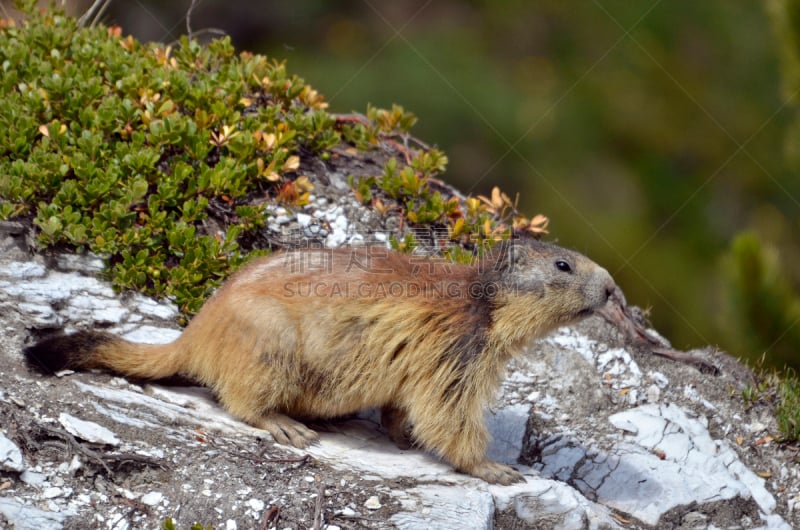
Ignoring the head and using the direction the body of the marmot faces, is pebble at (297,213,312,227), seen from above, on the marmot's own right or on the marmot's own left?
on the marmot's own left

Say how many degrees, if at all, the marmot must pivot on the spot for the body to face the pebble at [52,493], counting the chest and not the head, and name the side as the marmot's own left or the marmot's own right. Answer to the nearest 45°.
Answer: approximately 135° to the marmot's own right

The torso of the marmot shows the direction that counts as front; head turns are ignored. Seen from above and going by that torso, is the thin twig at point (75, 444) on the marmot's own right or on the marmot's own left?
on the marmot's own right

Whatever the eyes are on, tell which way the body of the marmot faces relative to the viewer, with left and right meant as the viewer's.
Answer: facing to the right of the viewer

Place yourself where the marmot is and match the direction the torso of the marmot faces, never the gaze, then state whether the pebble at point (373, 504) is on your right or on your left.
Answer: on your right

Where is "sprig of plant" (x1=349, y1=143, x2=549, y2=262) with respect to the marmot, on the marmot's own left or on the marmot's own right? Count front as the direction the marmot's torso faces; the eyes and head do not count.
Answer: on the marmot's own left

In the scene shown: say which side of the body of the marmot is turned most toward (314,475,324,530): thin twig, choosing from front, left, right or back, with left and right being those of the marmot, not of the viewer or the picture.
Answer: right
